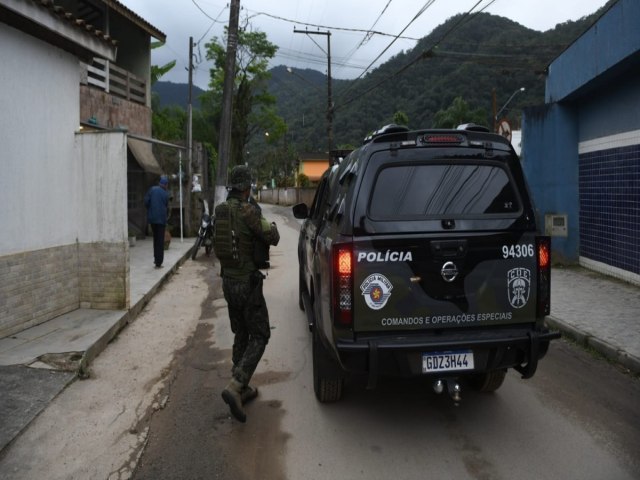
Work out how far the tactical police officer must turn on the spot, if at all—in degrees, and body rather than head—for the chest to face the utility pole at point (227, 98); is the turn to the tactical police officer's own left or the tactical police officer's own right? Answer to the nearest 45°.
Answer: approximately 45° to the tactical police officer's own left

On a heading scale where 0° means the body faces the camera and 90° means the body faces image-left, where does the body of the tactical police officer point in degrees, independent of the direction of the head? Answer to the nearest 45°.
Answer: approximately 225°

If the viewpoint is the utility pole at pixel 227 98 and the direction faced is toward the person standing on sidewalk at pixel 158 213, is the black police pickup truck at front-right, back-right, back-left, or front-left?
front-left

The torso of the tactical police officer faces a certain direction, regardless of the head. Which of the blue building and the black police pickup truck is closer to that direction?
the blue building

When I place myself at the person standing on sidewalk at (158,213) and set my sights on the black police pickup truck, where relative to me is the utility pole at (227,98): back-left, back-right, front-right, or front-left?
back-left

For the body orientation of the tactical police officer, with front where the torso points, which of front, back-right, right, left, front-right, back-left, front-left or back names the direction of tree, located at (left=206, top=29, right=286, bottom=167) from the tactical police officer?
front-left

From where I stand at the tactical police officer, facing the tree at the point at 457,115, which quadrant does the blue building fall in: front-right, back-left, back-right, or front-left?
front-right

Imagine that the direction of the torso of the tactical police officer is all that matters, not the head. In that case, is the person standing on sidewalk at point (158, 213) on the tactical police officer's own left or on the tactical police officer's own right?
on the tactical police officer's own left

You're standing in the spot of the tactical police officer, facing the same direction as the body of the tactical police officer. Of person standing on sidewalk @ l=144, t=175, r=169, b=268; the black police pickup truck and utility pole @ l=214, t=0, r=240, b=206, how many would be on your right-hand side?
1
